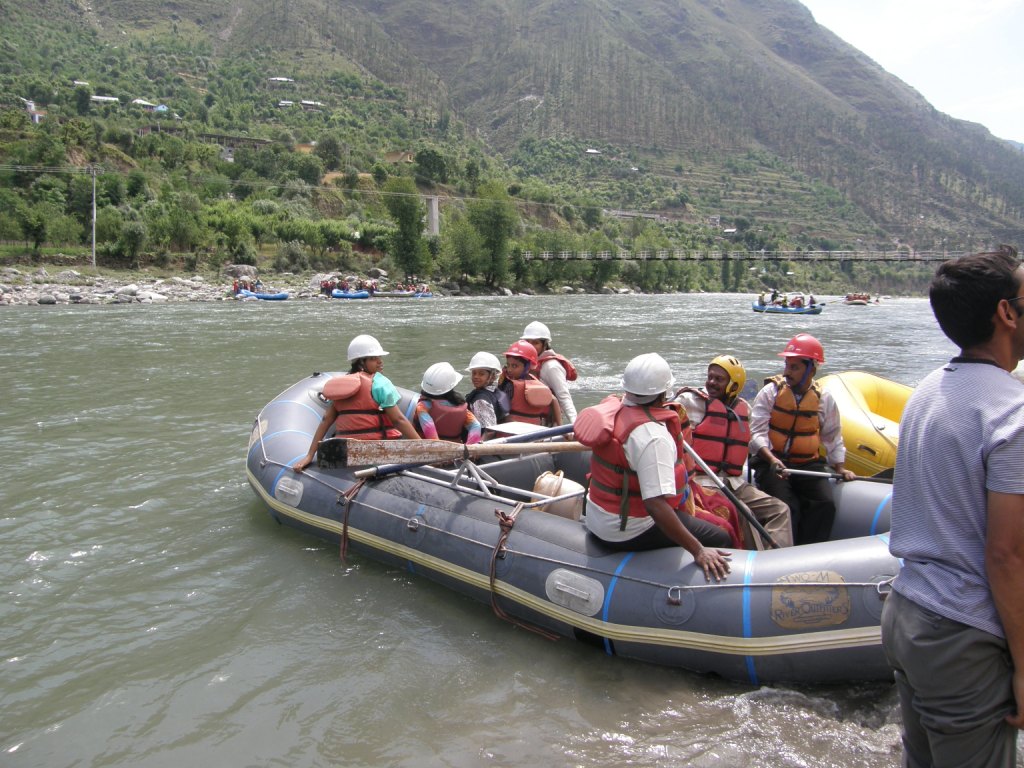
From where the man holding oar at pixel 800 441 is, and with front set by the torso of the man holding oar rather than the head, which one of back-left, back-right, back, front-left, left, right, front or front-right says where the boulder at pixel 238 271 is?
back-right

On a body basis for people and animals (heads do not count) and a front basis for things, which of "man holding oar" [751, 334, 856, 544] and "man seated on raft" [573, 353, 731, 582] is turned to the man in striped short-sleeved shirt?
the man holding oar

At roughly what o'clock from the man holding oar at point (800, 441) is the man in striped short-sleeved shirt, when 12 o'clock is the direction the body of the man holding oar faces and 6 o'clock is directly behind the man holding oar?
The man in striped short-sleeved shirt is roughly at 12 o'clock from the man holding oar.

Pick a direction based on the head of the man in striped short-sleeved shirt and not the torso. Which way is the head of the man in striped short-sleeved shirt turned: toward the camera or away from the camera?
away from the camera

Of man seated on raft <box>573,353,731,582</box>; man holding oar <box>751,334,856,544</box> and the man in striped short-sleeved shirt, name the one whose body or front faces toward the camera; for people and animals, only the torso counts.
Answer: the man holding oar

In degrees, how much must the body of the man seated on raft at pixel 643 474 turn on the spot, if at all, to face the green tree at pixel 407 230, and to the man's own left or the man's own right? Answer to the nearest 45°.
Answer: approximately 45° to the man's own left

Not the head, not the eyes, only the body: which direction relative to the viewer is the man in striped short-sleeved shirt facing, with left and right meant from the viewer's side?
facing away from the viewer and to the right of the viewer

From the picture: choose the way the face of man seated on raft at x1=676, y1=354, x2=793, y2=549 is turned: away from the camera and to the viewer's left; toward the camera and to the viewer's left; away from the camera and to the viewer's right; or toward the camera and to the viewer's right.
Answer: toward the camera and to the viewer's left

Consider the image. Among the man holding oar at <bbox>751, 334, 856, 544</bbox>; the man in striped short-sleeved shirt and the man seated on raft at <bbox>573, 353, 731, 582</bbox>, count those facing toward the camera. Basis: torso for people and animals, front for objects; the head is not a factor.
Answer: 1
